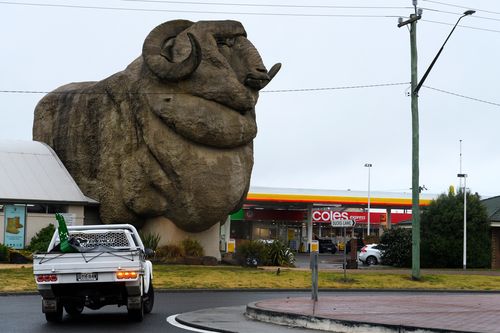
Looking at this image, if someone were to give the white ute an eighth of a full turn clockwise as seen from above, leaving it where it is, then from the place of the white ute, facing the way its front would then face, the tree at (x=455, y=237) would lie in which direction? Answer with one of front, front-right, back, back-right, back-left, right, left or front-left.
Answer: front

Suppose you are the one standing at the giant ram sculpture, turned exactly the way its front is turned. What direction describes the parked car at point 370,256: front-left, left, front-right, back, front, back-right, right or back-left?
left

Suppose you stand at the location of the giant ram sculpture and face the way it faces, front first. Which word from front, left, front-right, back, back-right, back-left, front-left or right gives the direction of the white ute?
front-right

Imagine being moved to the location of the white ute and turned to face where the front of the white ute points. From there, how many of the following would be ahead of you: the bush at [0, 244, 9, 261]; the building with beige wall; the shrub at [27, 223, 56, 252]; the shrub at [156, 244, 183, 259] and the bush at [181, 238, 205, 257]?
5

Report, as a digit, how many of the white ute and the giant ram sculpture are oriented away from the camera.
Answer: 1

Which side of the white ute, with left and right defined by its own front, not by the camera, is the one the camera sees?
back

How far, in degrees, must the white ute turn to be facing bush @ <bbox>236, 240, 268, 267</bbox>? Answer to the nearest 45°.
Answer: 0° — it already faces it

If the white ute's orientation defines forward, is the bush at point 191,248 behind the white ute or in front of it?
in front

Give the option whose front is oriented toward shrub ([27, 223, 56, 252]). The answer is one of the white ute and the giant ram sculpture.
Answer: the white ute

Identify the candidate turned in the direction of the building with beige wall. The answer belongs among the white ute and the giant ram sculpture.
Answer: the white ute

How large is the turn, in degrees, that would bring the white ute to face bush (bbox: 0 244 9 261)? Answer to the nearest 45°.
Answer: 0° — it already faces it

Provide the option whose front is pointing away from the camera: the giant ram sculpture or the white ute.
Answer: the white ute

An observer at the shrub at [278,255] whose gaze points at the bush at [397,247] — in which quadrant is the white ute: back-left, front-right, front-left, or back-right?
back-right
